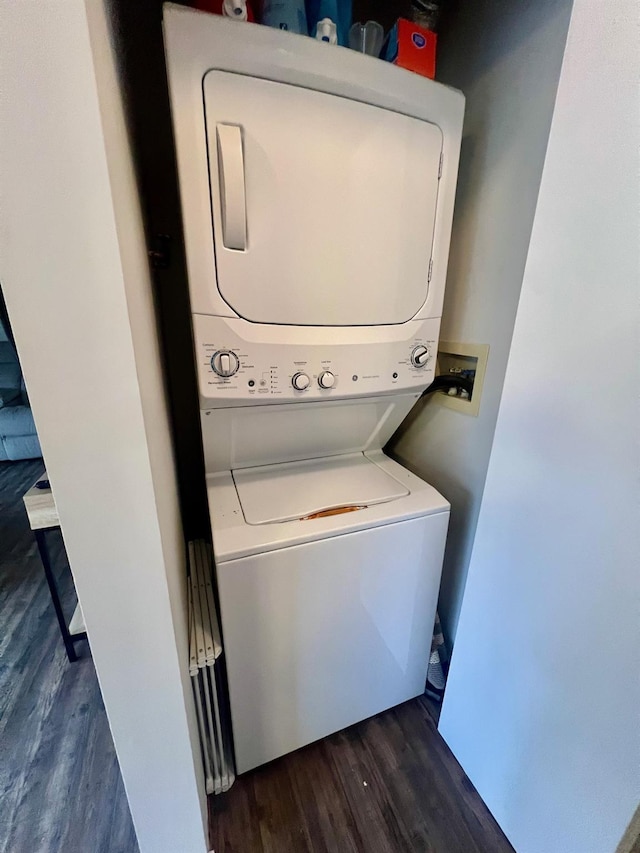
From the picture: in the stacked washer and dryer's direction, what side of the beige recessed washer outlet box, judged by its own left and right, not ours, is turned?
front

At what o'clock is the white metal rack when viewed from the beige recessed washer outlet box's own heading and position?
The white metal rack is roughly at 12 o'clock from the beige recessed washer outlet box.

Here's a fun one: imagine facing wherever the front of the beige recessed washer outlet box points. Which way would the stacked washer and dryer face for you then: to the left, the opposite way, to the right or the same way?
to the left

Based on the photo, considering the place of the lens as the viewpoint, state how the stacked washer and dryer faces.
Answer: facing the viewer and to the right of the viewer

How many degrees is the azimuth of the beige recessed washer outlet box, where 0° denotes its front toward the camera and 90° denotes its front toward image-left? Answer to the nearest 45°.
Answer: approximately 45°

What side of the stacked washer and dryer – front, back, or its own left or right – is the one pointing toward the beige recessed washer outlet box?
left

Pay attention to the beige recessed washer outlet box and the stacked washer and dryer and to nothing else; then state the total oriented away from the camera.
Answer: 0
